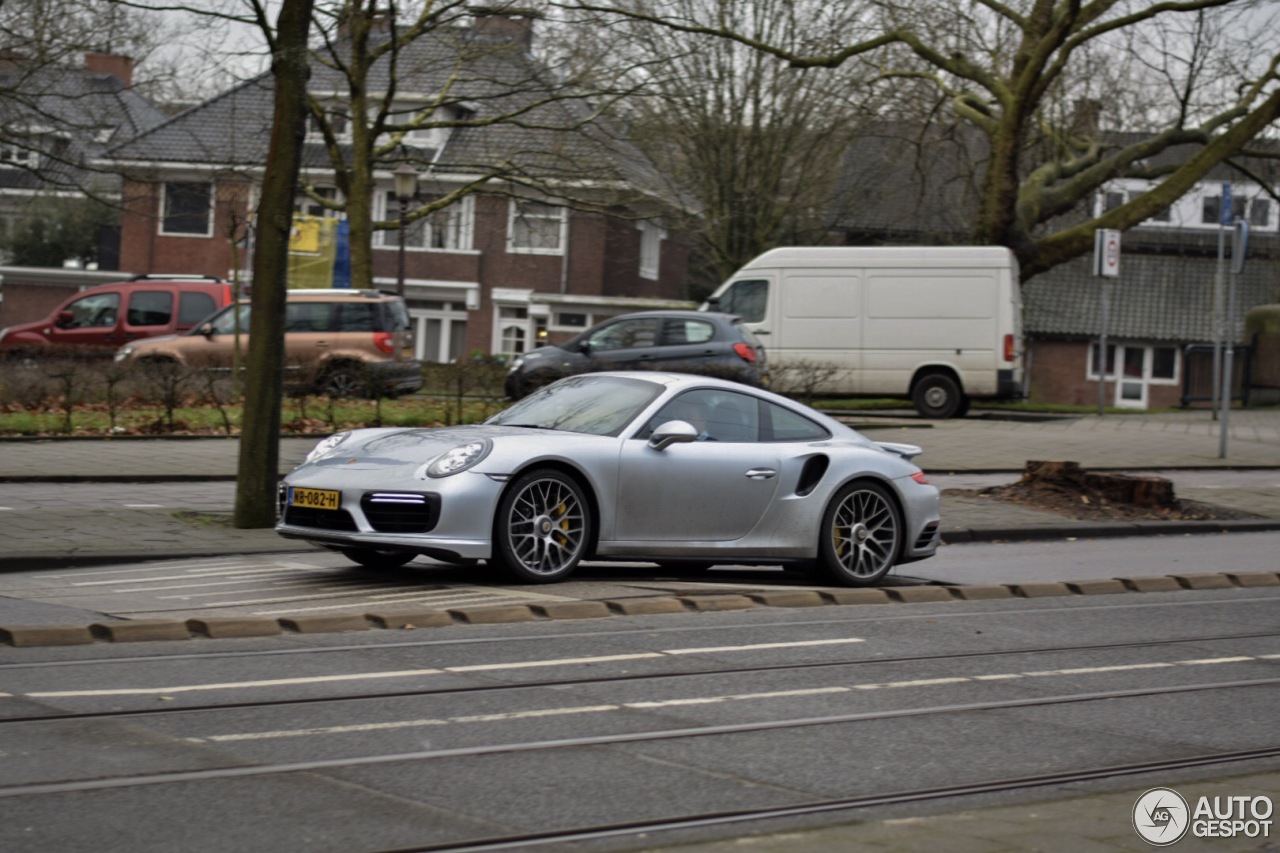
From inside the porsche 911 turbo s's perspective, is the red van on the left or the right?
on its right

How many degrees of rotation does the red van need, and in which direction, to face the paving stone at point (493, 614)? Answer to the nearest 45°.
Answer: approximately 90° to its left

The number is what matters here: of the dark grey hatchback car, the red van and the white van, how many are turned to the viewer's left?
3

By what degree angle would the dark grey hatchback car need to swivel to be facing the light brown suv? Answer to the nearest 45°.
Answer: approximately 45° to its right

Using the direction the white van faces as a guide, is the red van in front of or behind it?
in front

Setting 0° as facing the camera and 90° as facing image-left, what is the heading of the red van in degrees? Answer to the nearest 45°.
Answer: approximately 90°

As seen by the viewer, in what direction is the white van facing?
to the viewer's left

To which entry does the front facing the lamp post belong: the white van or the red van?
the white van

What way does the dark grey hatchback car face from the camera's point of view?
to the viewer's left

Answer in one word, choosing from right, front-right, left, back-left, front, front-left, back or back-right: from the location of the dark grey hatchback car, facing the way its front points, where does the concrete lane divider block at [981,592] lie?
left

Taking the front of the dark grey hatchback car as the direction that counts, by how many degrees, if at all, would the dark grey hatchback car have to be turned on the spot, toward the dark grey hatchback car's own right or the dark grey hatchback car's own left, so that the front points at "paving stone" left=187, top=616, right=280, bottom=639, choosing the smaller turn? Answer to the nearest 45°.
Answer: approximately 90° to the dark grey hatchback car's own left

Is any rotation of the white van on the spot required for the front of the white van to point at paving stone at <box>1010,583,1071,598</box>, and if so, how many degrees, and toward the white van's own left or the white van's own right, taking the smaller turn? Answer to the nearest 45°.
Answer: approximately 90° to the white van's own left

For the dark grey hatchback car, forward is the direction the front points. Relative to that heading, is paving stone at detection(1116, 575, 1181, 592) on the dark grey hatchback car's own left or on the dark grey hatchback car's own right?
on the dark grey hatchback car's own left

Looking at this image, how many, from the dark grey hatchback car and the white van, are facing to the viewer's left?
2

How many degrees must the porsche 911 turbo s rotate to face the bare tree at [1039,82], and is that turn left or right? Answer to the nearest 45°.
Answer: approximately 135° to its right

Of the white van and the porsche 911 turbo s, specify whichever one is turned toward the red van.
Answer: the white van

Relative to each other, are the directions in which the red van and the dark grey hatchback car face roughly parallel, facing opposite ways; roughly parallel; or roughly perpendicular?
roughly parallel
